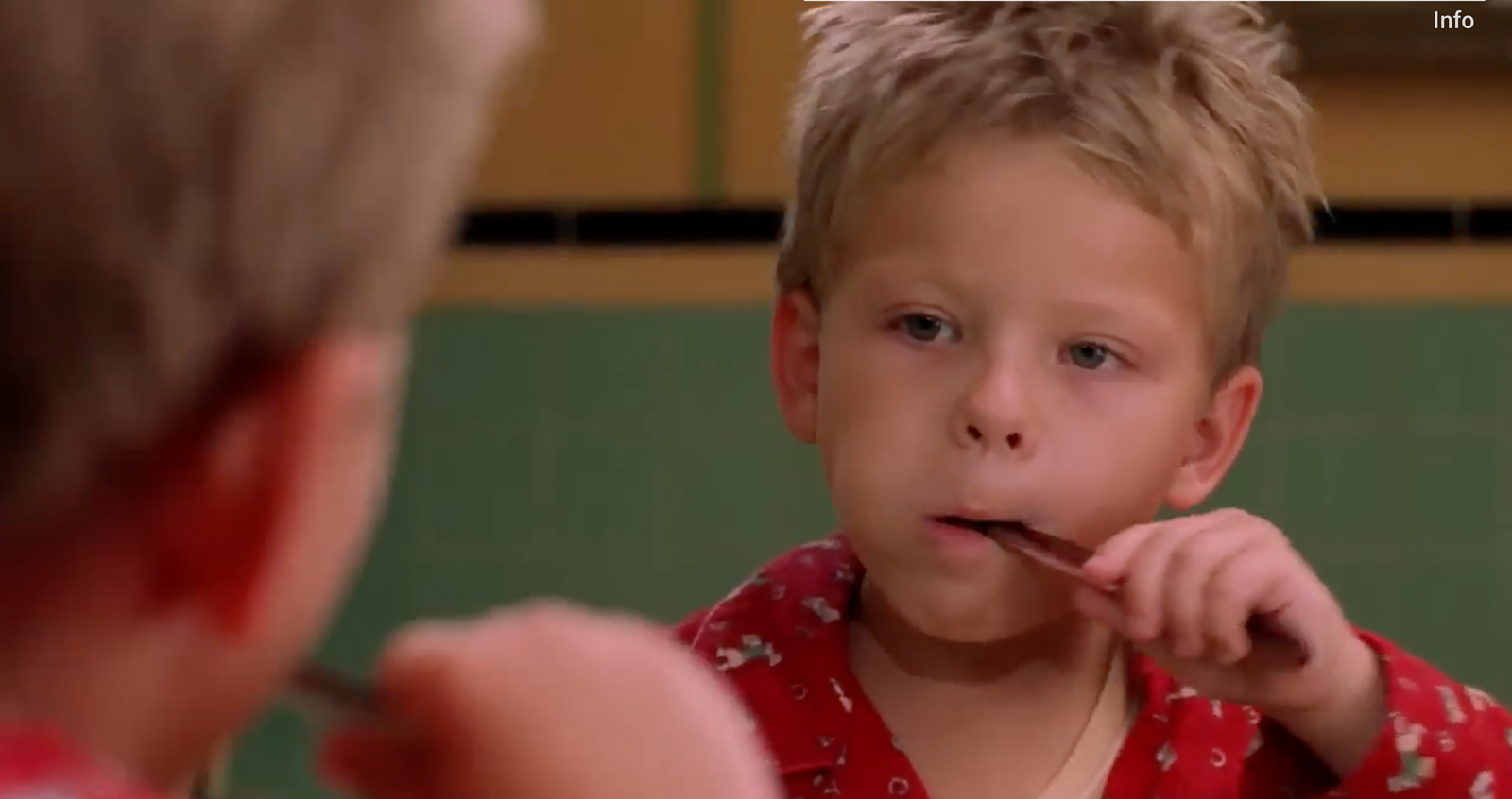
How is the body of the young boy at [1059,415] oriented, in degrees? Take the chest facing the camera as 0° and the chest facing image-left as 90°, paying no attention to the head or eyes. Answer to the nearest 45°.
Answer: approximately 0°

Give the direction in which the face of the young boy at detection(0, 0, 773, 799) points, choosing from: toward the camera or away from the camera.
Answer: away from the camera

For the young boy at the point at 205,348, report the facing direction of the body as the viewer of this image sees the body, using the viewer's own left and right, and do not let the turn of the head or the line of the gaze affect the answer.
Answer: facing away from the viewer and to the right of the viewer

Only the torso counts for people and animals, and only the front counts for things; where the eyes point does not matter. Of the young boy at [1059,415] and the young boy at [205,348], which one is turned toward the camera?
the young boy at [1059,415]

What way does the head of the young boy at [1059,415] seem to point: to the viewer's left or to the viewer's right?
to the viewer's left

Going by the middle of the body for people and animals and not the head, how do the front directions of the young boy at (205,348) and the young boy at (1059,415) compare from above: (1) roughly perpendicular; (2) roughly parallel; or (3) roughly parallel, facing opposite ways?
roughly parallel, facing opposite ways

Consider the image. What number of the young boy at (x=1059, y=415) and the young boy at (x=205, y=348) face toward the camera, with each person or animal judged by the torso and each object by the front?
1
